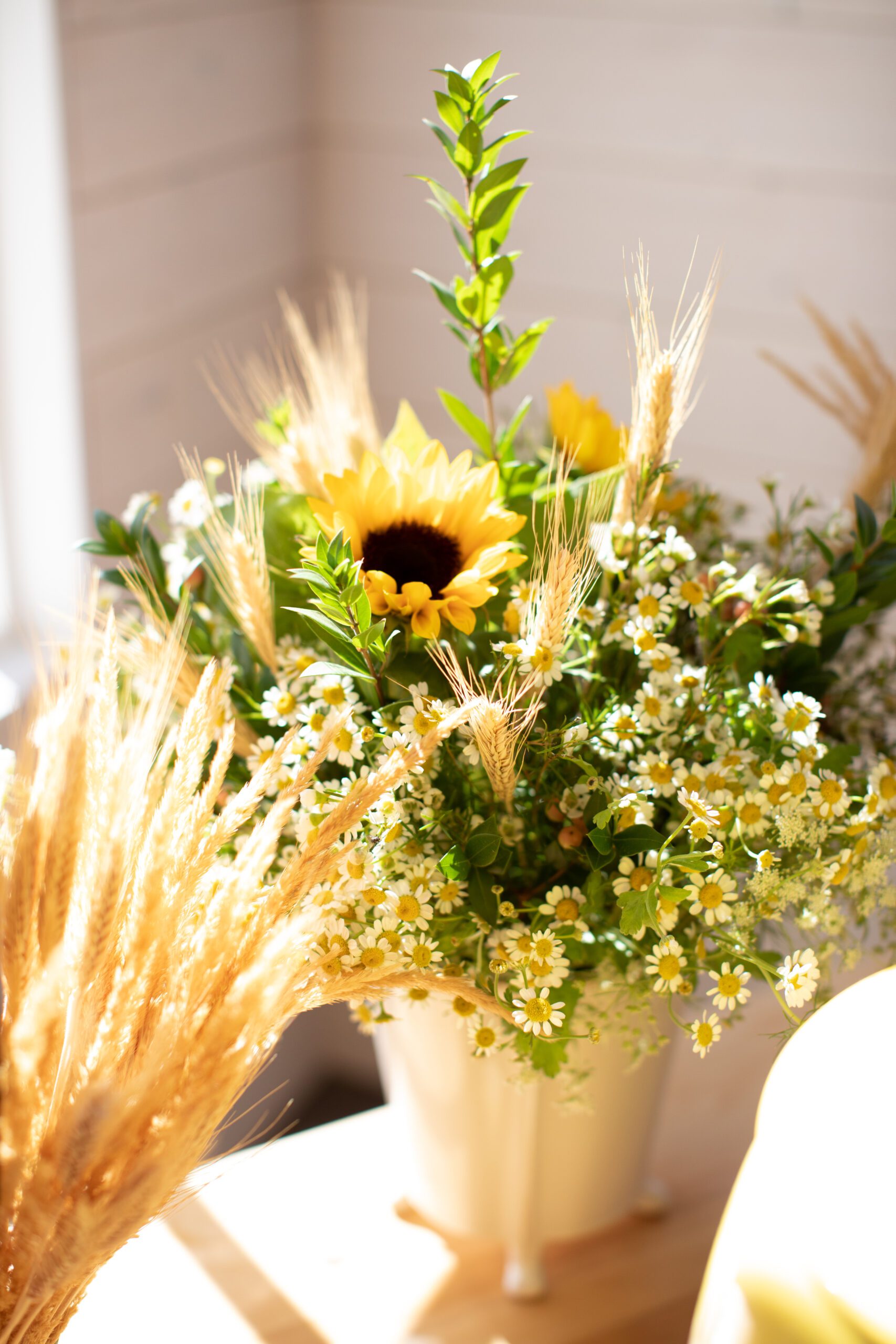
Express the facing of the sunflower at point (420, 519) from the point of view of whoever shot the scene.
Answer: facing the viewer
